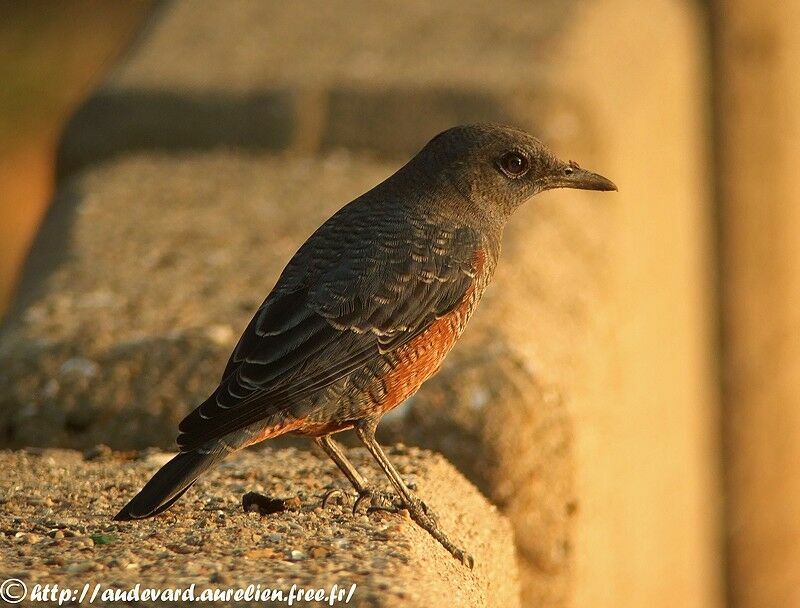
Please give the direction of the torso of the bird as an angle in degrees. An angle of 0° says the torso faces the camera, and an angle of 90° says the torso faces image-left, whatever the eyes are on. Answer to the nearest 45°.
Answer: approximately 270°
